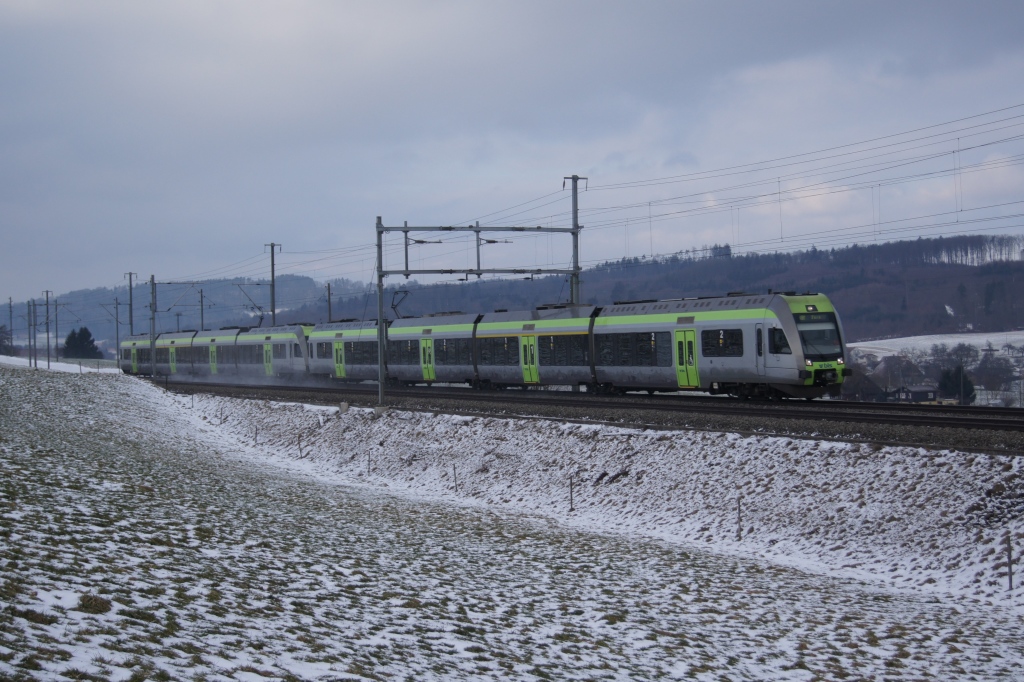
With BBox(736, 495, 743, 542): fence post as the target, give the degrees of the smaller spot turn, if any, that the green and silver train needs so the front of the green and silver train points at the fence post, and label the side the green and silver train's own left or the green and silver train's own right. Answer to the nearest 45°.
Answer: approximately 45° to the green and silver train's own right

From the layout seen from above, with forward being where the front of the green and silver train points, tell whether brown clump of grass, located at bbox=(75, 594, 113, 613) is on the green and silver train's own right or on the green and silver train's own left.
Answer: on the green and silver train's own right

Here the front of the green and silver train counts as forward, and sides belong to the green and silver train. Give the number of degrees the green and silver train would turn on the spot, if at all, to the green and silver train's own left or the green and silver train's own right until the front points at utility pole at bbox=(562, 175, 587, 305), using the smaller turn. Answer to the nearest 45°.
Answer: approximately 135° to the green and silver train's own left

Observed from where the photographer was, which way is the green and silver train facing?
facing the viewer and to the right of the viewer

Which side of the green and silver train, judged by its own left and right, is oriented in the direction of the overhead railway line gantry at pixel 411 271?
back
